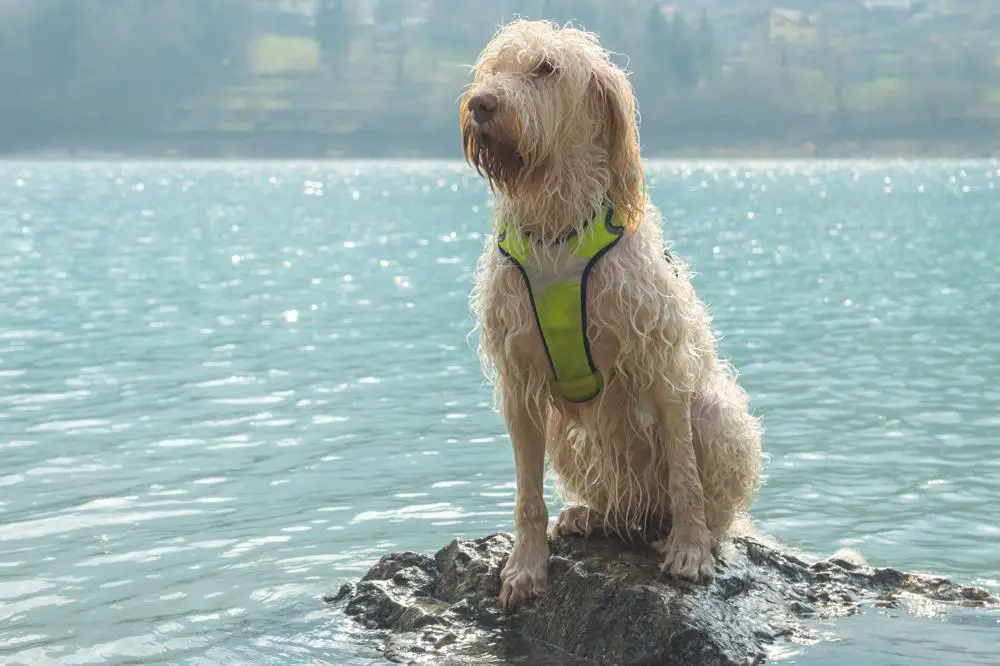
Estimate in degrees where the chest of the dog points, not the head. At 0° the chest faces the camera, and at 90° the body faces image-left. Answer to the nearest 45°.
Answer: approximately 45°
